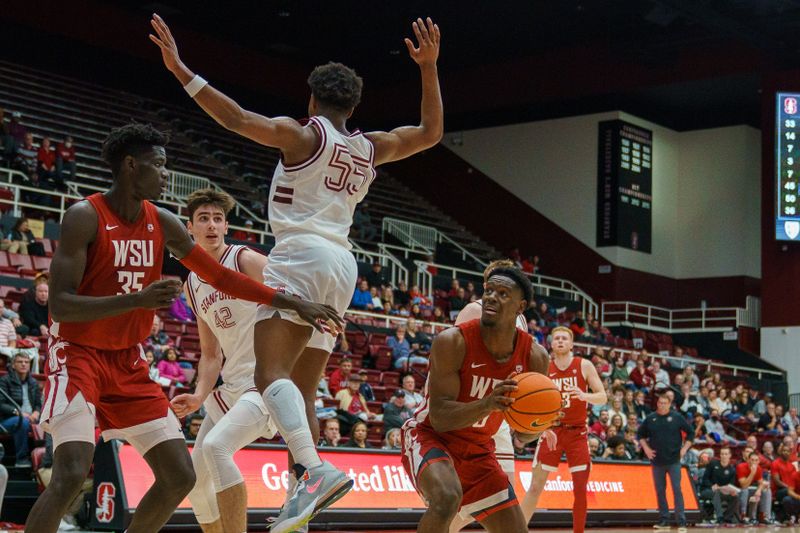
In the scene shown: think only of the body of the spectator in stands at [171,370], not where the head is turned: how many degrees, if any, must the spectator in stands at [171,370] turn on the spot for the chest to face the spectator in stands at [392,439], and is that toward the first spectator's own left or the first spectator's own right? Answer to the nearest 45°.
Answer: approximately 45° to the first spectator's own left

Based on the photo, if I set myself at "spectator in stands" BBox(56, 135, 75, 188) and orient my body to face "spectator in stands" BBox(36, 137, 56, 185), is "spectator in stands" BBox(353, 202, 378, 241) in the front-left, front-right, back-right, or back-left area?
back-right

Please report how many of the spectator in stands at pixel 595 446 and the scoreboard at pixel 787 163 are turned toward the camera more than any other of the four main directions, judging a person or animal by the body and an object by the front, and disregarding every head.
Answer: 2

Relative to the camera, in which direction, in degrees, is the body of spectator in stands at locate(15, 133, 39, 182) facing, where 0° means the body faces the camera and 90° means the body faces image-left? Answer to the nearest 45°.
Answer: approximately 315°

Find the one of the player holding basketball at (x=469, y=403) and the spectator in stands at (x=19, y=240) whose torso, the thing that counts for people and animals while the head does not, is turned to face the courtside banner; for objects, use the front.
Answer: the spectator in stands
